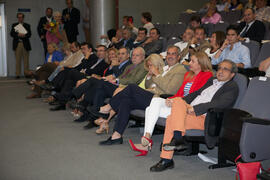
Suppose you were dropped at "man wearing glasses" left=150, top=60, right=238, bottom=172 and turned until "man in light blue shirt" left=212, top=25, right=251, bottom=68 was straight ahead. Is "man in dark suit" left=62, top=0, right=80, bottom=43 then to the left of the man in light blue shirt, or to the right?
left

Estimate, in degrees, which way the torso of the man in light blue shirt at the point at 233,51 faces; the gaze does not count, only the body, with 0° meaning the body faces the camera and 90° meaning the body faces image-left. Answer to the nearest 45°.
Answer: approximately 45°

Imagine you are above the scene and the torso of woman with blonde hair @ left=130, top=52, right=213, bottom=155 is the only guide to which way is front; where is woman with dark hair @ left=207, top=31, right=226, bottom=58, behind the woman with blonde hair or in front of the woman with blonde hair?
behind

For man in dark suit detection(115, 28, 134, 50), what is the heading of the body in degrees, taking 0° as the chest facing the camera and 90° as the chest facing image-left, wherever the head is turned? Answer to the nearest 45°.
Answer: approximately 45°

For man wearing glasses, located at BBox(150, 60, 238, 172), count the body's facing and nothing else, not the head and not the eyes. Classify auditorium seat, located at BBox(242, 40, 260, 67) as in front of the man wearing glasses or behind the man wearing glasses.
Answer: behind

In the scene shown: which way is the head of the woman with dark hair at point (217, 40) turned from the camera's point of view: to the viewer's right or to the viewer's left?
to the viewer's left
